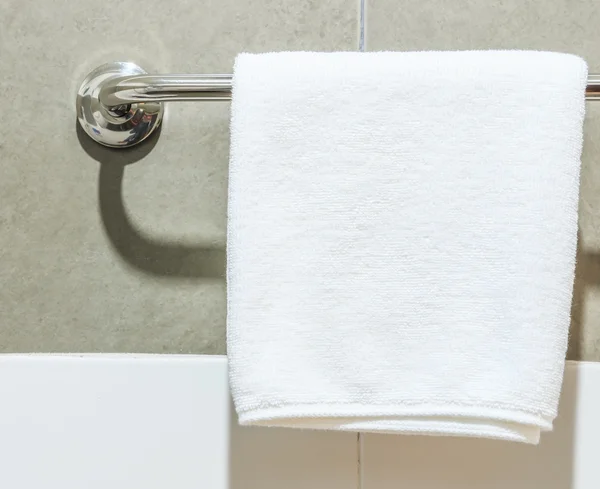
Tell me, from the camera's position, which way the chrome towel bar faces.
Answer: facing the viewer
